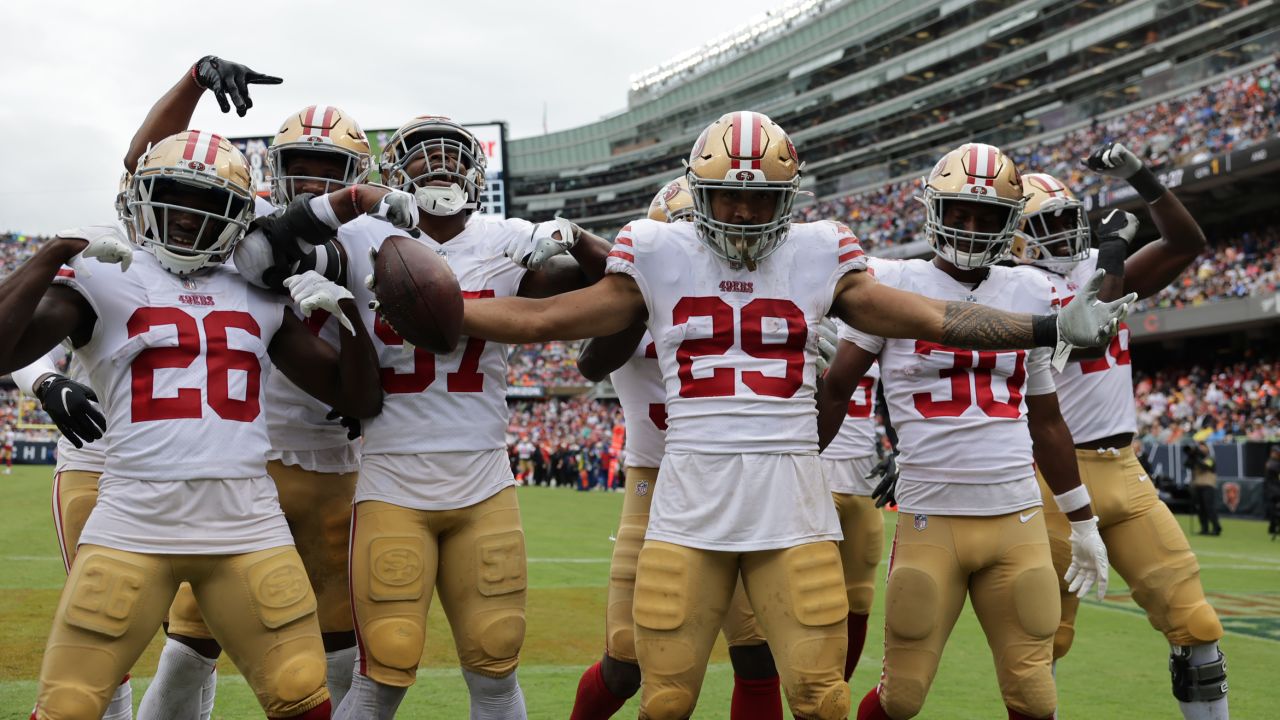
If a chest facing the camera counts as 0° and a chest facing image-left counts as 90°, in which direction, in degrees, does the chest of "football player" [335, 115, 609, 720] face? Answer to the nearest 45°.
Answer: approximately 0°

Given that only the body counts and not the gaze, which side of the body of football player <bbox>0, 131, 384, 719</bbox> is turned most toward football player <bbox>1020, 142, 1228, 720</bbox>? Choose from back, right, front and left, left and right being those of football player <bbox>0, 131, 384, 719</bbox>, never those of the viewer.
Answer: left

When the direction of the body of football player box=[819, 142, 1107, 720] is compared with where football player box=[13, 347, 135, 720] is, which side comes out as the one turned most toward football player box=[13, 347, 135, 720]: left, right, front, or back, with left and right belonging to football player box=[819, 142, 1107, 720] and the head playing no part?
right

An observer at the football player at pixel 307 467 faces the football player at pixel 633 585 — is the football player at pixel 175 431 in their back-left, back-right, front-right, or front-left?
back-right

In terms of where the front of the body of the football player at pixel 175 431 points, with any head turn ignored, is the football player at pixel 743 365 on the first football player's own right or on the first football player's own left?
on the first football player's own left

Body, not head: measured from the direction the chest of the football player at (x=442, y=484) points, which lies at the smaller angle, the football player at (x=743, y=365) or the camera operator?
the football player
